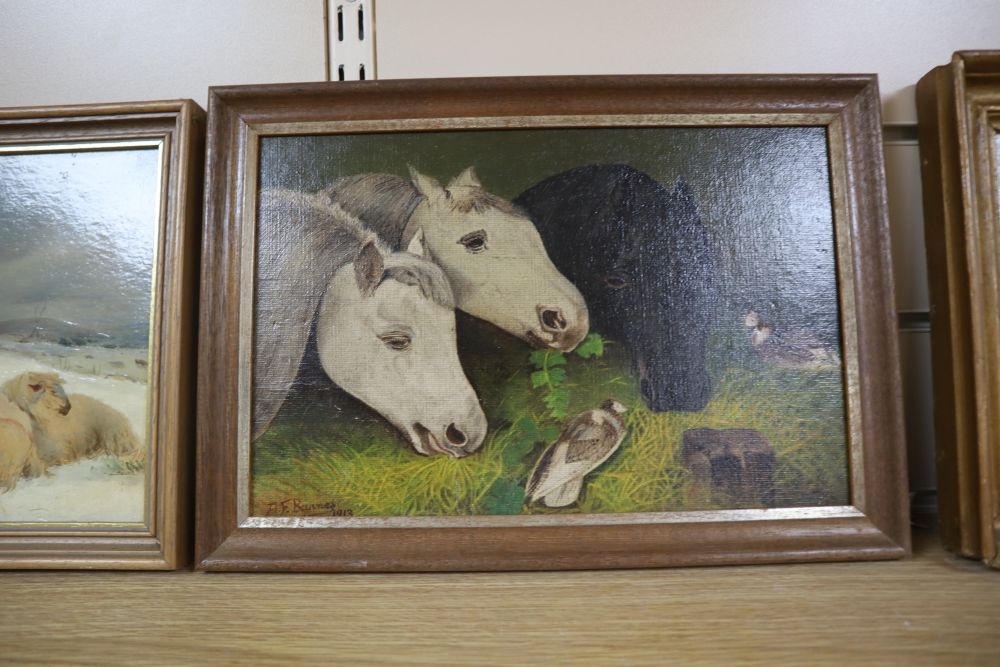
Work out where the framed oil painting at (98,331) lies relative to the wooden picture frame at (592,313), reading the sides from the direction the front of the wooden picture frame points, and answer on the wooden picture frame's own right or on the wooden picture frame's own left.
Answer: on the wooden picture frame's own right

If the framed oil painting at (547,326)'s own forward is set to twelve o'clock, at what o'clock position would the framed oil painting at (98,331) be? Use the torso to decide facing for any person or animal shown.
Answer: the framed oil painting at (98,331) is roughly at 3 o'clock from the framed oil painting at (547,326).

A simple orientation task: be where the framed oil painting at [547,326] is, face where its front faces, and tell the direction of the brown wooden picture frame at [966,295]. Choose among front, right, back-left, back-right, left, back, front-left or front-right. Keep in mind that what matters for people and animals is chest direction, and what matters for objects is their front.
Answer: left

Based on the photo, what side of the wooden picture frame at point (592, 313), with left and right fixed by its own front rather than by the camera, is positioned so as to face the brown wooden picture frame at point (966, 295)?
left
